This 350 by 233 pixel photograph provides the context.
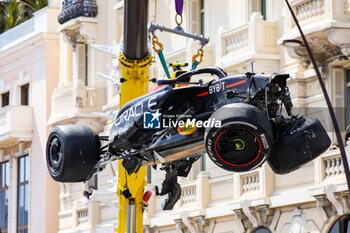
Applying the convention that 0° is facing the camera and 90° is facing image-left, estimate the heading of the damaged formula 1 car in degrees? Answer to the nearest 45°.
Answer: approximately 315°

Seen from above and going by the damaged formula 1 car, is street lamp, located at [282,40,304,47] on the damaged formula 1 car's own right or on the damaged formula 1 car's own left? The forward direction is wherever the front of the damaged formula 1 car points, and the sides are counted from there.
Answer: on the damaged formula 1 car's own left

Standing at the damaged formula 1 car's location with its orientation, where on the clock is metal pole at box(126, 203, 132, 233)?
The metal pole is roughly at 7 o'clock from the damaged formula 1 car.
